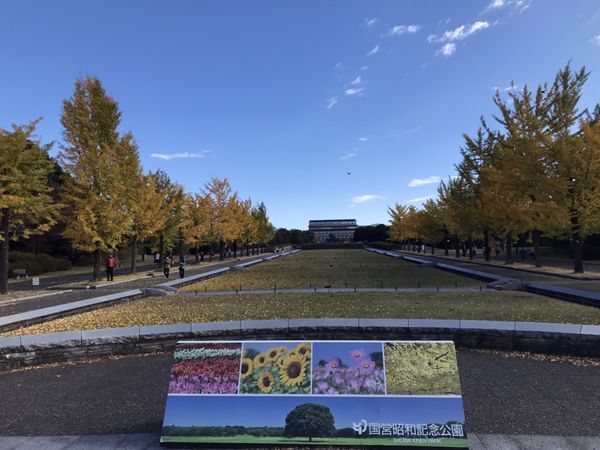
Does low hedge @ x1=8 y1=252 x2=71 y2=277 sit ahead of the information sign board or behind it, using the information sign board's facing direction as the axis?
behind

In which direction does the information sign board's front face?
toward the camera

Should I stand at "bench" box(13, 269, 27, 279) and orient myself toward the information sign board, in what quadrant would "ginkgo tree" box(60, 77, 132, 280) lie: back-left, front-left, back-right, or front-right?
front-left

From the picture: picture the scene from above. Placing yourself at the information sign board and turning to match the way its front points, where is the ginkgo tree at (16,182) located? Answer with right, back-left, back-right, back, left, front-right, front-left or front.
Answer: back-right

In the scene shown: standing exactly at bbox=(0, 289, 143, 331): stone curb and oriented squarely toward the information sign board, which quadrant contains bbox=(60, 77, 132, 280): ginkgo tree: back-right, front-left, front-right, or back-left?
back-left

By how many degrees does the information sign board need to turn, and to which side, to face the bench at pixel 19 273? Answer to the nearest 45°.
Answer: approximately 135° to its right

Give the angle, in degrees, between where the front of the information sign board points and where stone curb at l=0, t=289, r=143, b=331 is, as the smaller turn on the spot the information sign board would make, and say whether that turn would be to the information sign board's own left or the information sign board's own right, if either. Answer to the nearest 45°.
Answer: approximately 135° to the information sign board's own right

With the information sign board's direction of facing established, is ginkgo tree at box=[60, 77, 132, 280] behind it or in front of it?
behind
